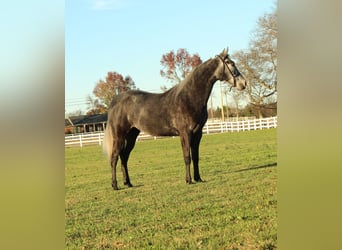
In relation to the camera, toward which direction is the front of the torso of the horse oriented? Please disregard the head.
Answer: to the viewer's right

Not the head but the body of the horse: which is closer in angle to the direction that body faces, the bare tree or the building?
the bare tree

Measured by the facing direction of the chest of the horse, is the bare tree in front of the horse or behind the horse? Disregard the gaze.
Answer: in front
